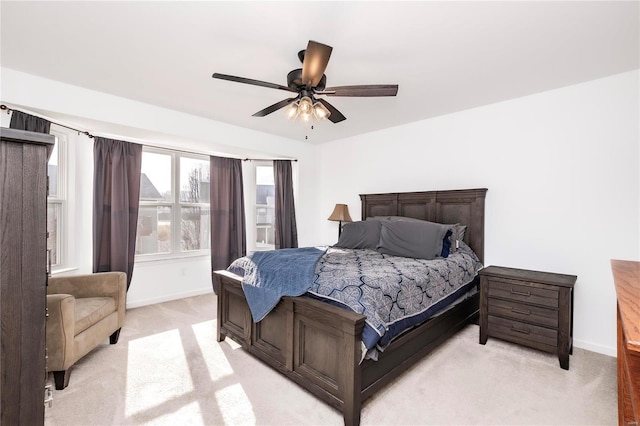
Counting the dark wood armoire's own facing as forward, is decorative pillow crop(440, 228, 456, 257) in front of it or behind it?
in front

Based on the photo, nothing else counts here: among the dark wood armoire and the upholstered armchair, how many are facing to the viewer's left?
0

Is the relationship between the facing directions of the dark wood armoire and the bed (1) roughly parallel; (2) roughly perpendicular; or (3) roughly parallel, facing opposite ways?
roughly parallel, facing opposite ways

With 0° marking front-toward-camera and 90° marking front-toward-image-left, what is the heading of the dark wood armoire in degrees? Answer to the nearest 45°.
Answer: approximately 270°

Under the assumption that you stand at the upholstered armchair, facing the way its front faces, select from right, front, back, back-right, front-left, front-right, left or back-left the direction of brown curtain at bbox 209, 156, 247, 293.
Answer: left

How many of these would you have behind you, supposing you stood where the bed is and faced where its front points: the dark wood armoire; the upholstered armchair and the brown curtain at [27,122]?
0

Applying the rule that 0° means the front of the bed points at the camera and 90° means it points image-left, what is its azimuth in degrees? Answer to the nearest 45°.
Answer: approximately 45°

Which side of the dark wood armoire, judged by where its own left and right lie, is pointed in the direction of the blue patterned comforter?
front

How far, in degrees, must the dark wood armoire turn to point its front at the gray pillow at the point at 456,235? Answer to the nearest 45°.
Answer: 0° — it already faces it

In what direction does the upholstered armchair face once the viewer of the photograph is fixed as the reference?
facing the viewer and to the right of the viewer
